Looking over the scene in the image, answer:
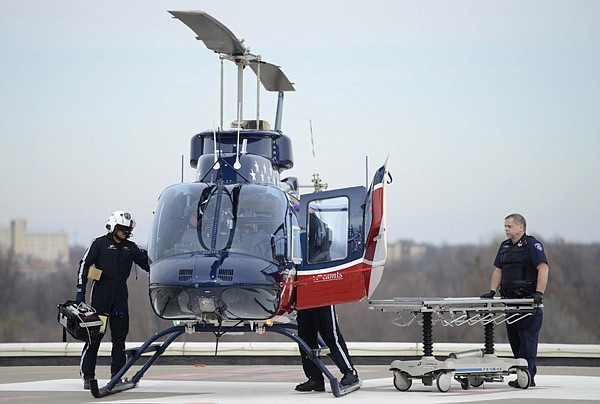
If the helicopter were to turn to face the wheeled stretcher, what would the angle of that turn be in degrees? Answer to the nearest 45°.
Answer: approximately 90° to its left

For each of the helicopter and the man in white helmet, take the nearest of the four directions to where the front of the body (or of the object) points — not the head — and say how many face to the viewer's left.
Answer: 0

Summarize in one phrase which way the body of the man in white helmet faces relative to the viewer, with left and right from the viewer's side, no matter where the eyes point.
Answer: facing the viewer and to the right of the viewer

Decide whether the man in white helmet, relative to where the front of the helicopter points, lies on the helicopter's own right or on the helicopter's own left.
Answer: on the helicopter's own right

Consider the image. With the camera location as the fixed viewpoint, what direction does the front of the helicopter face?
facing the viewer

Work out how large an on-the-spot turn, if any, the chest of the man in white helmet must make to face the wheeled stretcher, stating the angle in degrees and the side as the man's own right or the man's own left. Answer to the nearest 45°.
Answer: approximately 45° to the man's own left

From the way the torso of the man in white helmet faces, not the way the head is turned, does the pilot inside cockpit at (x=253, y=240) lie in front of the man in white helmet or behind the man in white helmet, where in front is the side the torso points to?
in front
